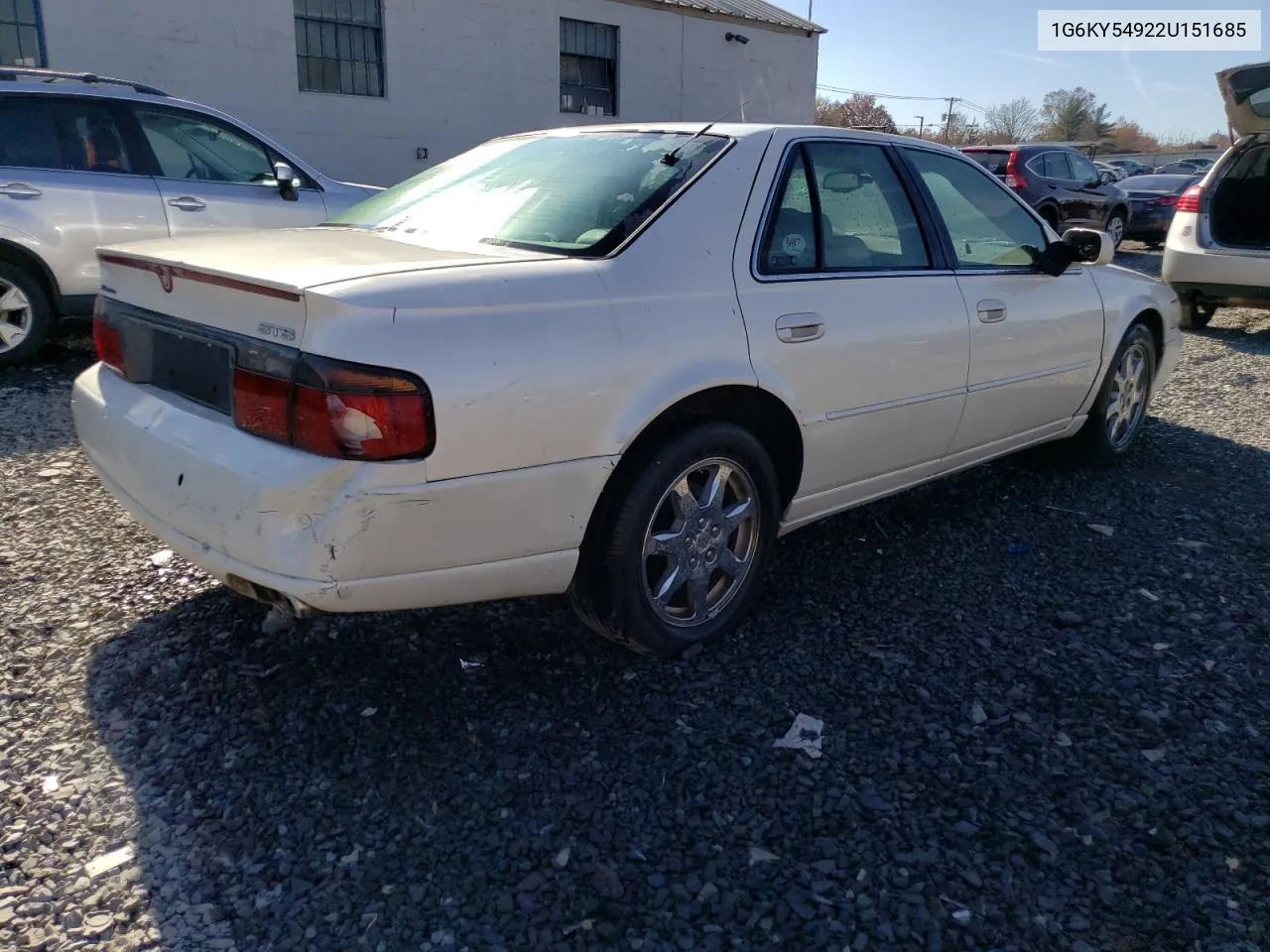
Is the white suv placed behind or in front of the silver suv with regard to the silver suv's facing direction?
in front

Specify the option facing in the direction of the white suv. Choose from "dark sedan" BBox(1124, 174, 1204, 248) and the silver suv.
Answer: the silver suv

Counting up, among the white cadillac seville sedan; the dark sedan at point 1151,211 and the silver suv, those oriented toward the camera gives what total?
0

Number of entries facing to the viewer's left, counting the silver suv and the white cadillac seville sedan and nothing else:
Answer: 0

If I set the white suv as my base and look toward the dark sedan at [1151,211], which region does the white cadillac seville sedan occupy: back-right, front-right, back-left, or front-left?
back-left

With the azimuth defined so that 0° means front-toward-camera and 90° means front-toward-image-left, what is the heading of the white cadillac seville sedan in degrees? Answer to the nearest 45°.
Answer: approximately 225°

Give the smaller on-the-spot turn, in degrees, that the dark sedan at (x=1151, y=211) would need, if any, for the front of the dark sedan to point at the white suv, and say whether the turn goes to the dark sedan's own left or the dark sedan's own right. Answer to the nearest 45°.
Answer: approximately 135° to the dark sedan's own right

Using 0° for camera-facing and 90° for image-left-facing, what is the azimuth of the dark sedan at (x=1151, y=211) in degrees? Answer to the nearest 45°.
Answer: approximately 225°

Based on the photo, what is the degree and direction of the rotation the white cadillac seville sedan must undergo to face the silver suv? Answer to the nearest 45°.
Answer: approximately 90° to its left

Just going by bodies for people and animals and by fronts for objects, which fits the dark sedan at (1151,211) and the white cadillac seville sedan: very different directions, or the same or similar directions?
same or similar directions

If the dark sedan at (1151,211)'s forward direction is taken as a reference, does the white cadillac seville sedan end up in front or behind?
behind

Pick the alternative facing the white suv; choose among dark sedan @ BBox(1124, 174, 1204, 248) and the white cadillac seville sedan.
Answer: the white cadillac seville sedan

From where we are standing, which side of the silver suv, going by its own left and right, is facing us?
right
